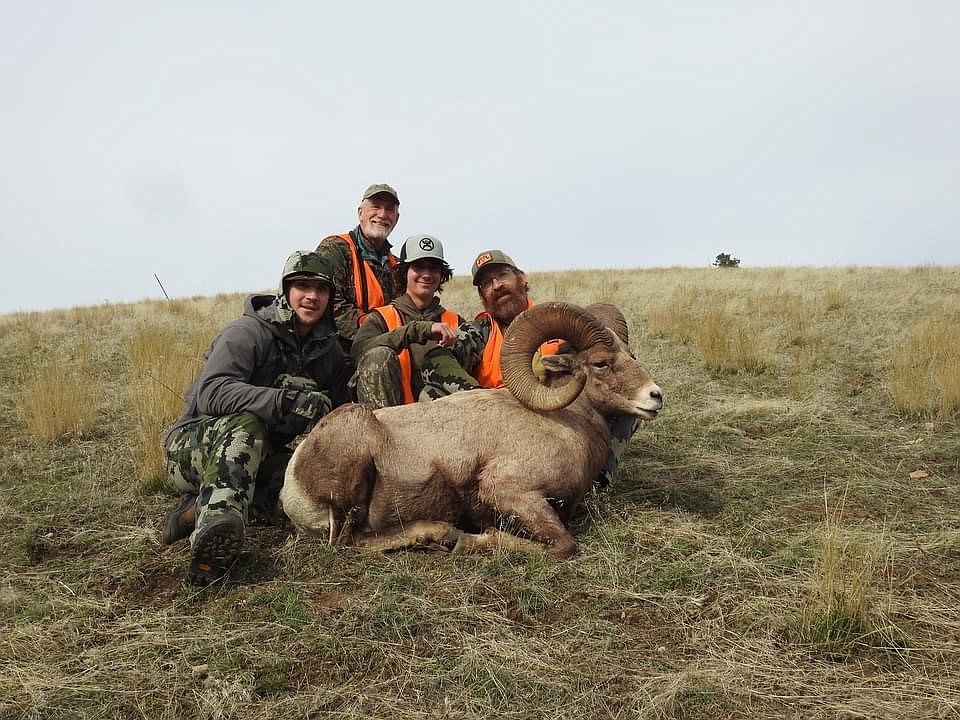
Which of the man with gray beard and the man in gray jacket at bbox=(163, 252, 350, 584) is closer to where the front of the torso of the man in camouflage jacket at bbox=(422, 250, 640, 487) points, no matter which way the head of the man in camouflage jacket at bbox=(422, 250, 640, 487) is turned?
the man in gray jacket

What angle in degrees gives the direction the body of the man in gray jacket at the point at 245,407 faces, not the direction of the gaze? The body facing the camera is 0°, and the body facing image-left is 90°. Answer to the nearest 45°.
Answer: approximately 315°

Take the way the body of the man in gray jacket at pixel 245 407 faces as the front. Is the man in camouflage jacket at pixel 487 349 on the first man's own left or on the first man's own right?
on the first man's own left

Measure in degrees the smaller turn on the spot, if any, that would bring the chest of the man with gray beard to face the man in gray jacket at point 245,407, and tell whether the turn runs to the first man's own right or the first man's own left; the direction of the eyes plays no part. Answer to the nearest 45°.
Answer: approximately 45° to the first man's own right

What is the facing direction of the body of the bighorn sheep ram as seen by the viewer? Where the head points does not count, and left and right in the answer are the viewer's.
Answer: facing to the right of the viewer

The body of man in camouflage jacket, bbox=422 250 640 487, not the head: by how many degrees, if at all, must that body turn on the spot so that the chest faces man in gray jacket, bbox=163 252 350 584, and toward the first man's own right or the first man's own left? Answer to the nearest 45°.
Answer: approximately 45° to the first man's own right

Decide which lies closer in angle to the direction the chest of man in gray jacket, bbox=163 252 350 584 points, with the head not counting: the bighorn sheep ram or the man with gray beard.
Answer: the bighorn sheep ram
